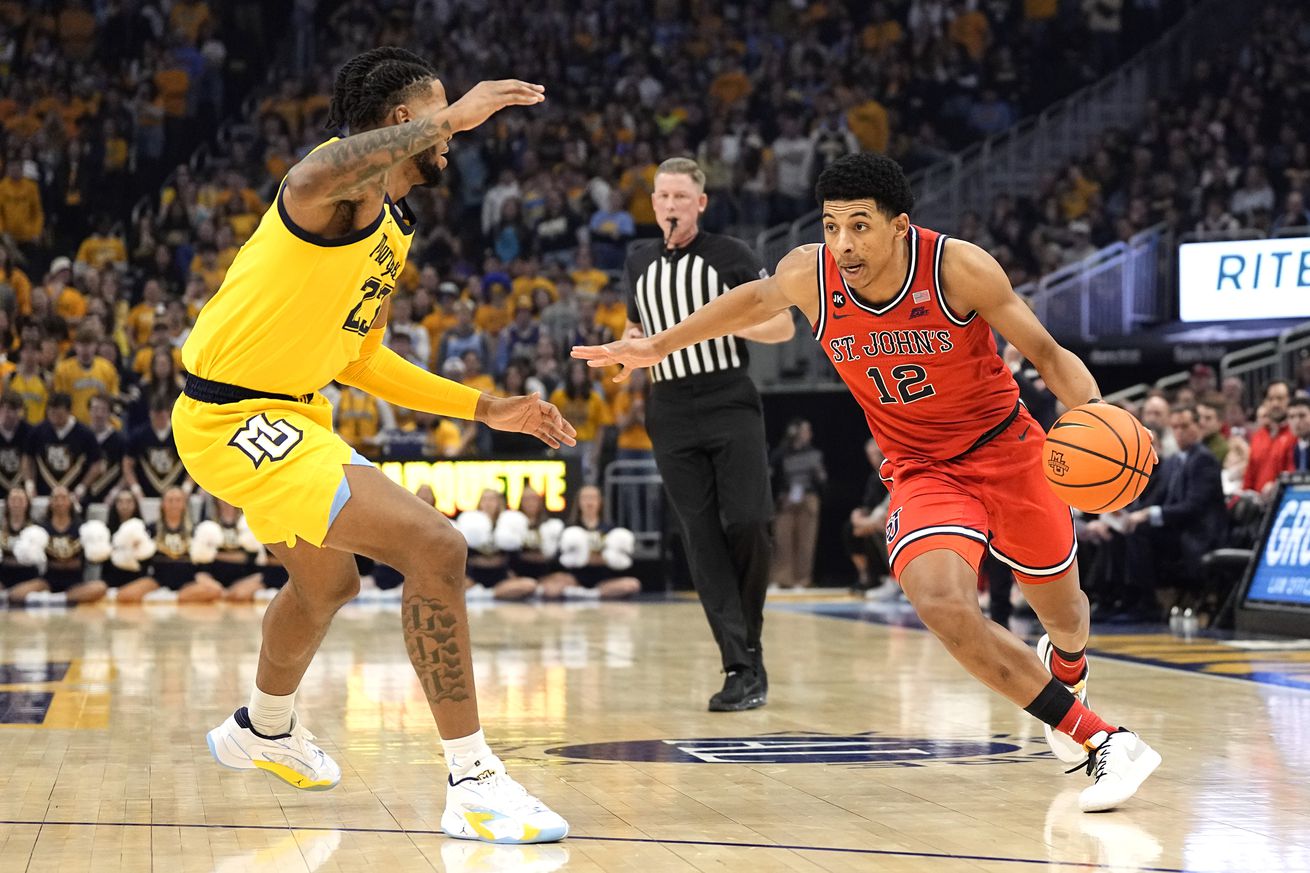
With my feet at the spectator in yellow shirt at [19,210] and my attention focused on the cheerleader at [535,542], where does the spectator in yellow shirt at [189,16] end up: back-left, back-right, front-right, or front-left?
back-left

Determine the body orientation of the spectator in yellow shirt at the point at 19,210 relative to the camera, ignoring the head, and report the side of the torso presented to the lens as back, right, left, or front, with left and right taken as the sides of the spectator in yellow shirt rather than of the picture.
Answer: front

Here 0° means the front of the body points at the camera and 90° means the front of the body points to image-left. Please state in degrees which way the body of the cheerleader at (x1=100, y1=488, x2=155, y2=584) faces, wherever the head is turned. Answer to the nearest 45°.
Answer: approximately 0°

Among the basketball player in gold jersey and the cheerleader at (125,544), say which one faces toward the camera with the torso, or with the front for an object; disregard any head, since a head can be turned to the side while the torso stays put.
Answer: the cheerleader

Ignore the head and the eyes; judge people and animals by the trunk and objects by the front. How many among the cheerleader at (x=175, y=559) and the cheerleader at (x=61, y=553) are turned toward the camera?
2

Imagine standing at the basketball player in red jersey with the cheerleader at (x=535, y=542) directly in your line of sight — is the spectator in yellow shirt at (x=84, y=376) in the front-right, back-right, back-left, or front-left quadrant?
front-left

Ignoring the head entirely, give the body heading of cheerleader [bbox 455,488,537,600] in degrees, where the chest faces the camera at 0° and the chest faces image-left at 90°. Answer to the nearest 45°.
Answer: approximately 0°

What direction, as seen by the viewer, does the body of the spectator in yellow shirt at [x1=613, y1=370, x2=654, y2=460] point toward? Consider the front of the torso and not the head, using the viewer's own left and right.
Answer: facing the viewer

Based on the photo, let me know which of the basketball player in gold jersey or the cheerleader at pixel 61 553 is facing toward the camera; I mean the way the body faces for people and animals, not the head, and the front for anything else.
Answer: the cheerleader

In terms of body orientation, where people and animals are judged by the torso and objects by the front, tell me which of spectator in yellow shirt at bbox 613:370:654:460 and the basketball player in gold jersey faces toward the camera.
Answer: the spectator in yellow shirt

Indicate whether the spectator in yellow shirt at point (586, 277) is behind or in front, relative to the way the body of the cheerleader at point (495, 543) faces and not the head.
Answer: behind

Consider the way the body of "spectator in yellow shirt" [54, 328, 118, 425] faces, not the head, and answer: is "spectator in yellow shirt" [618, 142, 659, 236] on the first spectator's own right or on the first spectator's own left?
on the first spectator's own left

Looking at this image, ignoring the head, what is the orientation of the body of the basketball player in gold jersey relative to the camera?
to the viewer's right

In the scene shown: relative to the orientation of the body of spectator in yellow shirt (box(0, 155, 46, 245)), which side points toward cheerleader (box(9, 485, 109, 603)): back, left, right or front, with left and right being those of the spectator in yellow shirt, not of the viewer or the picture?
front

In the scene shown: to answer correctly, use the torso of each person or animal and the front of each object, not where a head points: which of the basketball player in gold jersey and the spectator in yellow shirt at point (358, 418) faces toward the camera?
the spectator in yellow shirt

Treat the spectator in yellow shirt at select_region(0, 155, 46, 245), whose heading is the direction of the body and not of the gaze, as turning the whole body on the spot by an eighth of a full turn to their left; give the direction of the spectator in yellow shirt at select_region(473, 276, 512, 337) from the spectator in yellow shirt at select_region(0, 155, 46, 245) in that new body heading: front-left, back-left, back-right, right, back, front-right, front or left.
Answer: front

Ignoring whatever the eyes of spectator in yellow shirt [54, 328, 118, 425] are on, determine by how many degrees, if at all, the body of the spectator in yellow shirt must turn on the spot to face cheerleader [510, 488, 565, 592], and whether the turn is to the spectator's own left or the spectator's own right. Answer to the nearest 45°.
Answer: approximately 45° to the spectator's own left

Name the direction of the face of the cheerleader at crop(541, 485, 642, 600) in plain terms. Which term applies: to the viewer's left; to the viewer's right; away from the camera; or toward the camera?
toward the camera

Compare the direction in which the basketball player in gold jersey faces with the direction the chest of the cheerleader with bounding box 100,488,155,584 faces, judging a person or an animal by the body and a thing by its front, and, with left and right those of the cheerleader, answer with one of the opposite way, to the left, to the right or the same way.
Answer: to the left

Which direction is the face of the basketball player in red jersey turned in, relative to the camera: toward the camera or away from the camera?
toward the camera

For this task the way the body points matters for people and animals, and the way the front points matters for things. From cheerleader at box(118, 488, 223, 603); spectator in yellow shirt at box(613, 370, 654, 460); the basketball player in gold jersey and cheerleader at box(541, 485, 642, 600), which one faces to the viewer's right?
the basketball player in gold jersey
